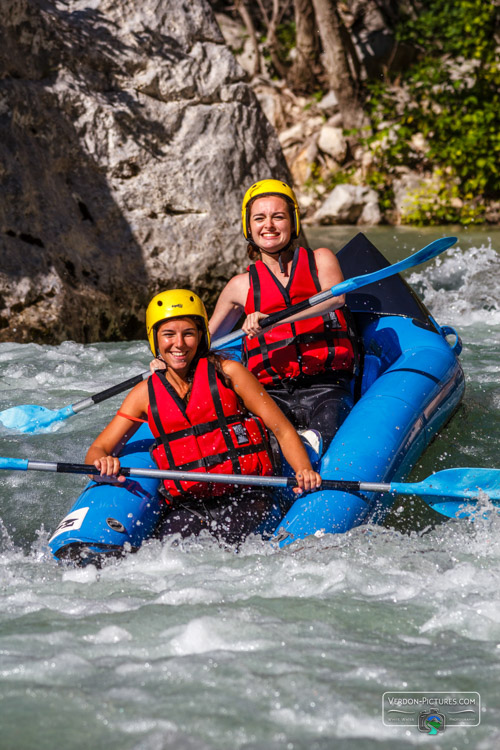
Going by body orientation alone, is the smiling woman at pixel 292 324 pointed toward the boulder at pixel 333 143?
no

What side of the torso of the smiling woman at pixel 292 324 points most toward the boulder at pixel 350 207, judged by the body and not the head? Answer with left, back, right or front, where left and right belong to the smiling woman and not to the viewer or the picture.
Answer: back

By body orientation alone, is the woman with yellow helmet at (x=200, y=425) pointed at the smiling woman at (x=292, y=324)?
no

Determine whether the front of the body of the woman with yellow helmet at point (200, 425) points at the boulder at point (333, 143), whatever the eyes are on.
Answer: no

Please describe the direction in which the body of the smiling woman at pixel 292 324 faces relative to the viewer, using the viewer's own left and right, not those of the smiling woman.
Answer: facing the viewer

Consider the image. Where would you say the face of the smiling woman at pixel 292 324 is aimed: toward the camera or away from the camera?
toward the camera

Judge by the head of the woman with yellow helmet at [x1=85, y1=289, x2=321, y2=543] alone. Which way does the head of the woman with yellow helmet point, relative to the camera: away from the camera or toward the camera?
toward the camera

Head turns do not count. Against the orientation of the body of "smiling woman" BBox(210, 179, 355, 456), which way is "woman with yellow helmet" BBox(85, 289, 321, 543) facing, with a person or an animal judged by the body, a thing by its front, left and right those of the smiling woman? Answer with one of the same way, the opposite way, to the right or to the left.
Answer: the same way

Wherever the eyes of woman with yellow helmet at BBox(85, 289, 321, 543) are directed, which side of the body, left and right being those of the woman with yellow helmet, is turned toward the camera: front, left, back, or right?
front

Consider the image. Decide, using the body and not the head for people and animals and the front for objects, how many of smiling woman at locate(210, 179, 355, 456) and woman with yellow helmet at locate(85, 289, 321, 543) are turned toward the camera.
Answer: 2

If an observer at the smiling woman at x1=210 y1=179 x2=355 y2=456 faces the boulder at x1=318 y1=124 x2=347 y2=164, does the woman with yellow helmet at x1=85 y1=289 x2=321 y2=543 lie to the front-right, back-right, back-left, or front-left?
back-left
